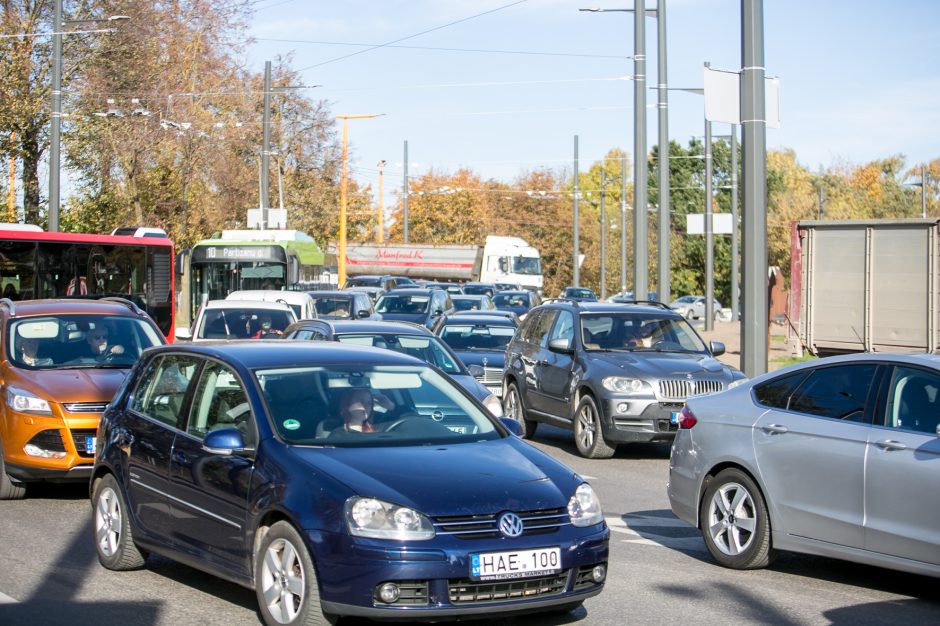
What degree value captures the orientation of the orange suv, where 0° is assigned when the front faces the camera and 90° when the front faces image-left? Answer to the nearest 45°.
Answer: approximately 315°

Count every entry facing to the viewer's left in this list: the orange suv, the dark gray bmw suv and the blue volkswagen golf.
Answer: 0

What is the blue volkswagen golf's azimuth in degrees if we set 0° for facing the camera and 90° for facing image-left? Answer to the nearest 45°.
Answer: approximately 315°

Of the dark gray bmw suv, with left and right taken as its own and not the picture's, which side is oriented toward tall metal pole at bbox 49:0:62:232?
back

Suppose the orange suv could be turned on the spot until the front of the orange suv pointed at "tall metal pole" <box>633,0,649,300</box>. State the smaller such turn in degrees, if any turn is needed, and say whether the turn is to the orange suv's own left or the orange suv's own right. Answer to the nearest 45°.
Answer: approximately 90° to the orange suv's own left

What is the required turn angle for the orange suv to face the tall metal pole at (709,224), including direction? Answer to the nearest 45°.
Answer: approximately 90° to its left

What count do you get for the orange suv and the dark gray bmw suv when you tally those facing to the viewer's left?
0

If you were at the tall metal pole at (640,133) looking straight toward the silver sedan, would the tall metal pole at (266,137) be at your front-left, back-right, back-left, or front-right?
back-right

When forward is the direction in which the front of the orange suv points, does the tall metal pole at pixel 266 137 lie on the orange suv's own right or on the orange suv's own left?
on the orange suv's own left

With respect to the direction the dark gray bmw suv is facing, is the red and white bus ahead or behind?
behind

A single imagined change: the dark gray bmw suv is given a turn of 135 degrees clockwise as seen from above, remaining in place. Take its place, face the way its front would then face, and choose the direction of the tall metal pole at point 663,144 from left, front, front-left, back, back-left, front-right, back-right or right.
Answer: right
